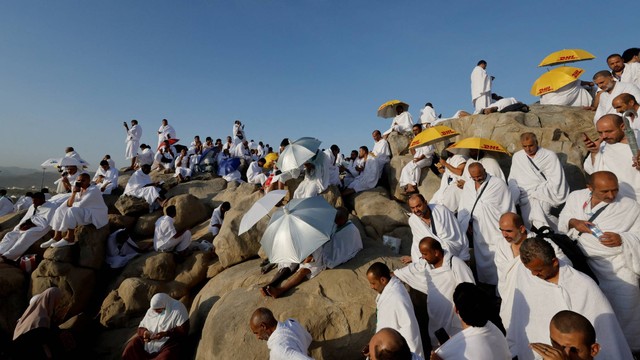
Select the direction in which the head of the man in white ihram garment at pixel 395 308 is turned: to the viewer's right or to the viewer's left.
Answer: to the viewer's left

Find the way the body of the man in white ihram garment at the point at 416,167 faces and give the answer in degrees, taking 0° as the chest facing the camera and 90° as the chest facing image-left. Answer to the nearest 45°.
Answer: approximately 45°

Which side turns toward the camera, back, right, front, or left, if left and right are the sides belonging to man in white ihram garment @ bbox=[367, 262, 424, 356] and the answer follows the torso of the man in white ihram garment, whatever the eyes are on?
left

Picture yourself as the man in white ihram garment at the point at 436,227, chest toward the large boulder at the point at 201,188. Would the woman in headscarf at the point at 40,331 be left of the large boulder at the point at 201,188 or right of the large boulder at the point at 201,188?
left

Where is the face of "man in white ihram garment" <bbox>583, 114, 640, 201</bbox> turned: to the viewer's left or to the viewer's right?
to the viewer's left
